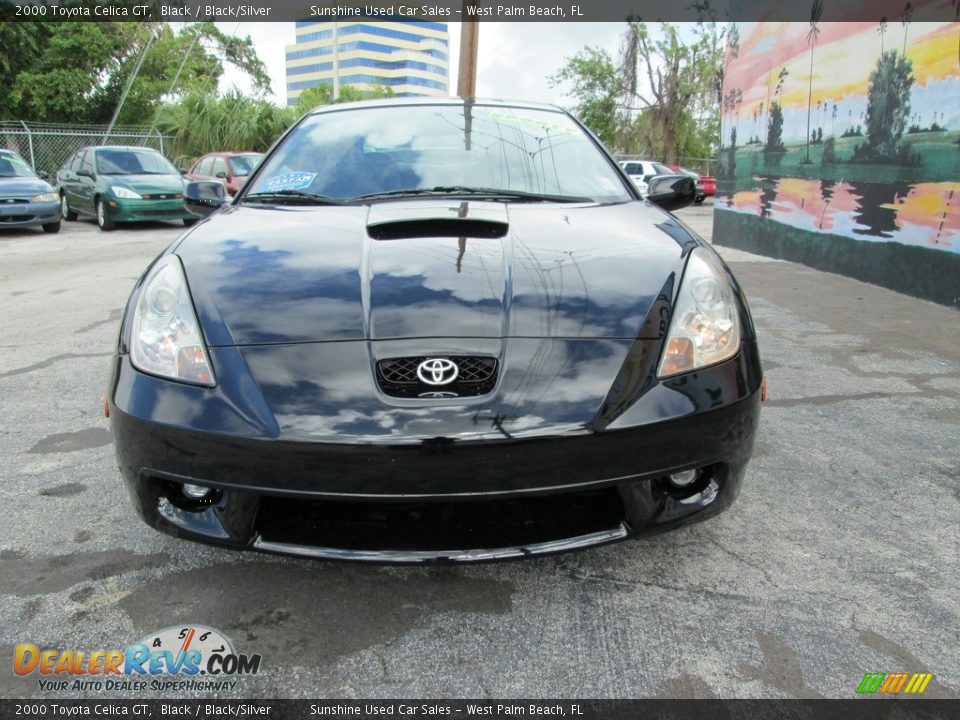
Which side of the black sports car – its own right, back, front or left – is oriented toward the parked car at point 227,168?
back

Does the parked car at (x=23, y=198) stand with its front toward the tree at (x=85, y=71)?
no

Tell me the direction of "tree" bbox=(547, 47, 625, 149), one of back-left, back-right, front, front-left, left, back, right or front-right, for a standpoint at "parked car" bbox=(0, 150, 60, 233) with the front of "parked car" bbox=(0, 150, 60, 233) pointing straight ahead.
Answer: left

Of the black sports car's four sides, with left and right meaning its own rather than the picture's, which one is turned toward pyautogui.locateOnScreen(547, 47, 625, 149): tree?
back

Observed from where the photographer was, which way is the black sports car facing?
facing the viewer

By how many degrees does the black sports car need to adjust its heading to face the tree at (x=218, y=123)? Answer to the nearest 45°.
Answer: approximately 180°

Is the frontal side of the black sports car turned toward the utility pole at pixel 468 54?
no

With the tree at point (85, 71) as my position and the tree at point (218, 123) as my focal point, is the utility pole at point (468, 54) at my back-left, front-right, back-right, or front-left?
front-right

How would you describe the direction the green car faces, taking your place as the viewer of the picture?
facing the viewer and to the right of the viewer

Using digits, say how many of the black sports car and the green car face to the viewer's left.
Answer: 0

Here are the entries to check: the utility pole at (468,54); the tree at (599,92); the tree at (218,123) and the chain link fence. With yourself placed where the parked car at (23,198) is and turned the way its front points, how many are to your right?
0

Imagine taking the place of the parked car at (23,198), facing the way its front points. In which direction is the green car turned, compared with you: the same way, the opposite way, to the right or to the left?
the same way

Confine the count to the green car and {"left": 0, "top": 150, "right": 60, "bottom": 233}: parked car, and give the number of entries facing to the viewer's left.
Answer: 0
